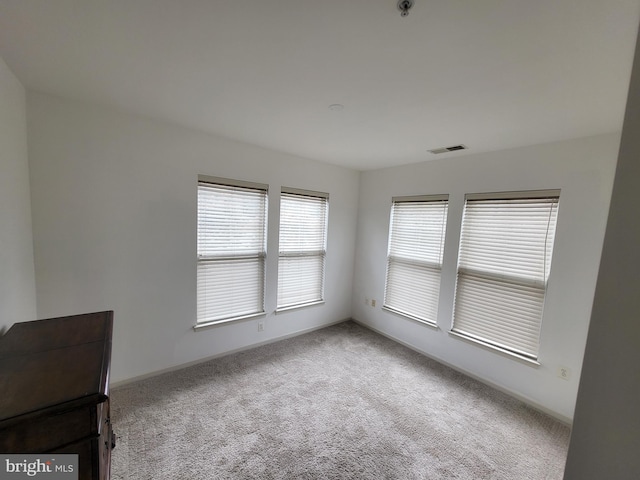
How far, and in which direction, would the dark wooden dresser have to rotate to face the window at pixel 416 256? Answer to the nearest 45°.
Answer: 0° — it already faces it

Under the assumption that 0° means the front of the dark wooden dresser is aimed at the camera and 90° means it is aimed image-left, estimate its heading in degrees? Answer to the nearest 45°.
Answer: approximately 270°

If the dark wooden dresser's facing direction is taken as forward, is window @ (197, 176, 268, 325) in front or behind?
in front

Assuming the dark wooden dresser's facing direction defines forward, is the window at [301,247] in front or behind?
in front
